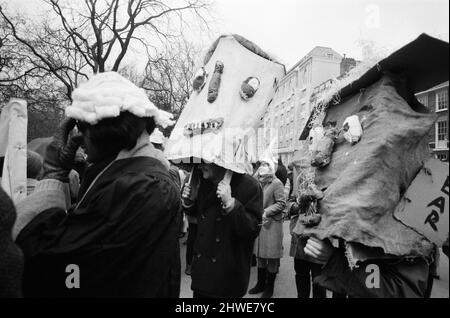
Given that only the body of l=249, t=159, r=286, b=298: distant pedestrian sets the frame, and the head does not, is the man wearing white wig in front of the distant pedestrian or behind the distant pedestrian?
in front

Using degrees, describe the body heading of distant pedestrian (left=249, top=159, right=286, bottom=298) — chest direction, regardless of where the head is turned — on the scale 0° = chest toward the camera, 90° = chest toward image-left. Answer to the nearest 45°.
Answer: approximately 45°

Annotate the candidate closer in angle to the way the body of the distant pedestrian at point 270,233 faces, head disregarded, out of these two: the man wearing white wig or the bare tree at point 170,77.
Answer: the man wearing white wig

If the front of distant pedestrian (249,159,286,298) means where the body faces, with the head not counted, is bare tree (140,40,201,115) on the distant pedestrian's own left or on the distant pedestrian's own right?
on the distant pedestrian's own right

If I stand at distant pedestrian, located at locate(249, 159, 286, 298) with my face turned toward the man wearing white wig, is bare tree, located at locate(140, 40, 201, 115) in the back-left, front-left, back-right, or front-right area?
back-right

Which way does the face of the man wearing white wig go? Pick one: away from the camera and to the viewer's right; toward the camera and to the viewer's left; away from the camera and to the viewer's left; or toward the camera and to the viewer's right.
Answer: away from the camera and to the viewer's left
